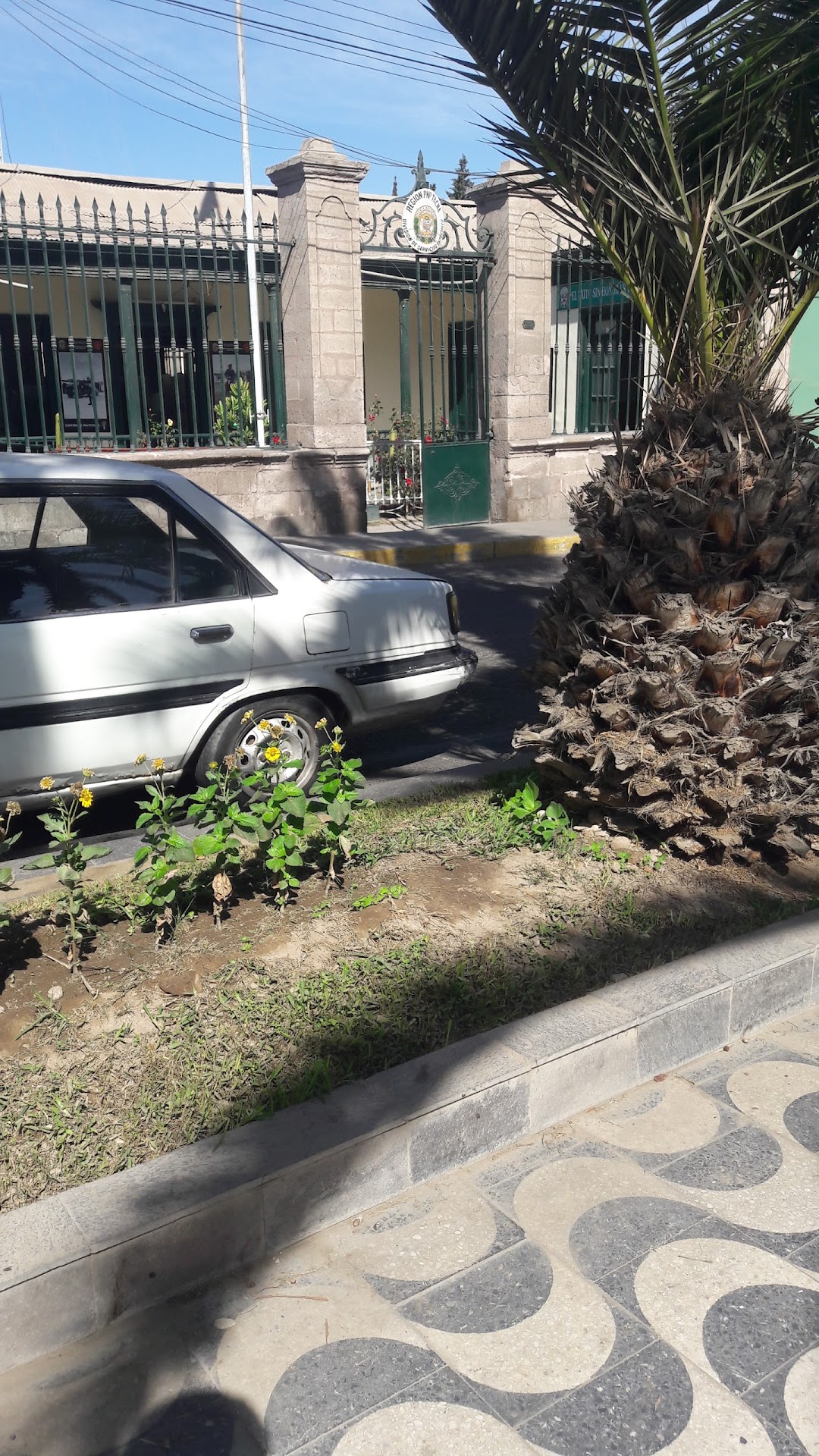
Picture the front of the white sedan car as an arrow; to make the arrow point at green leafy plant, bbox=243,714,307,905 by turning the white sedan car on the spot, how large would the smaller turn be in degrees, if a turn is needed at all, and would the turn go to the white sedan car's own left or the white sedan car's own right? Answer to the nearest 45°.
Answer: approximately 90° to the white sedan car's own left

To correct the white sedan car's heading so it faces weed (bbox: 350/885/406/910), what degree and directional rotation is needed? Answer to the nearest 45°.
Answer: approximately 135° to its left

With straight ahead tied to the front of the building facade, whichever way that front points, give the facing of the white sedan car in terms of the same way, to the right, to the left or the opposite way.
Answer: to the right

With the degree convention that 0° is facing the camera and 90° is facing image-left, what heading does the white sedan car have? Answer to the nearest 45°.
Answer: approximately 90°

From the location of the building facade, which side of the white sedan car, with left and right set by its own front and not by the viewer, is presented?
right

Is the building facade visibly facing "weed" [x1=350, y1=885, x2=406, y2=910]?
yes

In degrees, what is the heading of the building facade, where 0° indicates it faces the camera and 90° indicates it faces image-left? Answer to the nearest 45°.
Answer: approximately 0°

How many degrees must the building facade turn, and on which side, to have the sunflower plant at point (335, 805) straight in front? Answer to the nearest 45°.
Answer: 0° — it already faces it

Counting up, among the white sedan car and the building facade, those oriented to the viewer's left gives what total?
1

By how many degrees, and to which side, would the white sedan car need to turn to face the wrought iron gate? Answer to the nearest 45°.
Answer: approximately 90° to its right

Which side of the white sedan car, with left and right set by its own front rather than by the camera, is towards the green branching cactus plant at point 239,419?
right

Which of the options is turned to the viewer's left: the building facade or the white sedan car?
the white sedan car

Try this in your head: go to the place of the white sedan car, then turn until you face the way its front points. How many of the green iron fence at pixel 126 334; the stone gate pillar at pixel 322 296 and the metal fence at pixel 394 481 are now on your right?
3

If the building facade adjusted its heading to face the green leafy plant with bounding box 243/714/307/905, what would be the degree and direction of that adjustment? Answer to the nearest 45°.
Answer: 0° — it already faces it

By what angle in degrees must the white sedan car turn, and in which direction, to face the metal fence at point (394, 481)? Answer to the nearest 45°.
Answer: approximately 90° to its right

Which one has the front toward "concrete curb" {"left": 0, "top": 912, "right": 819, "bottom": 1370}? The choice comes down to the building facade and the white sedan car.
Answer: the building facade
